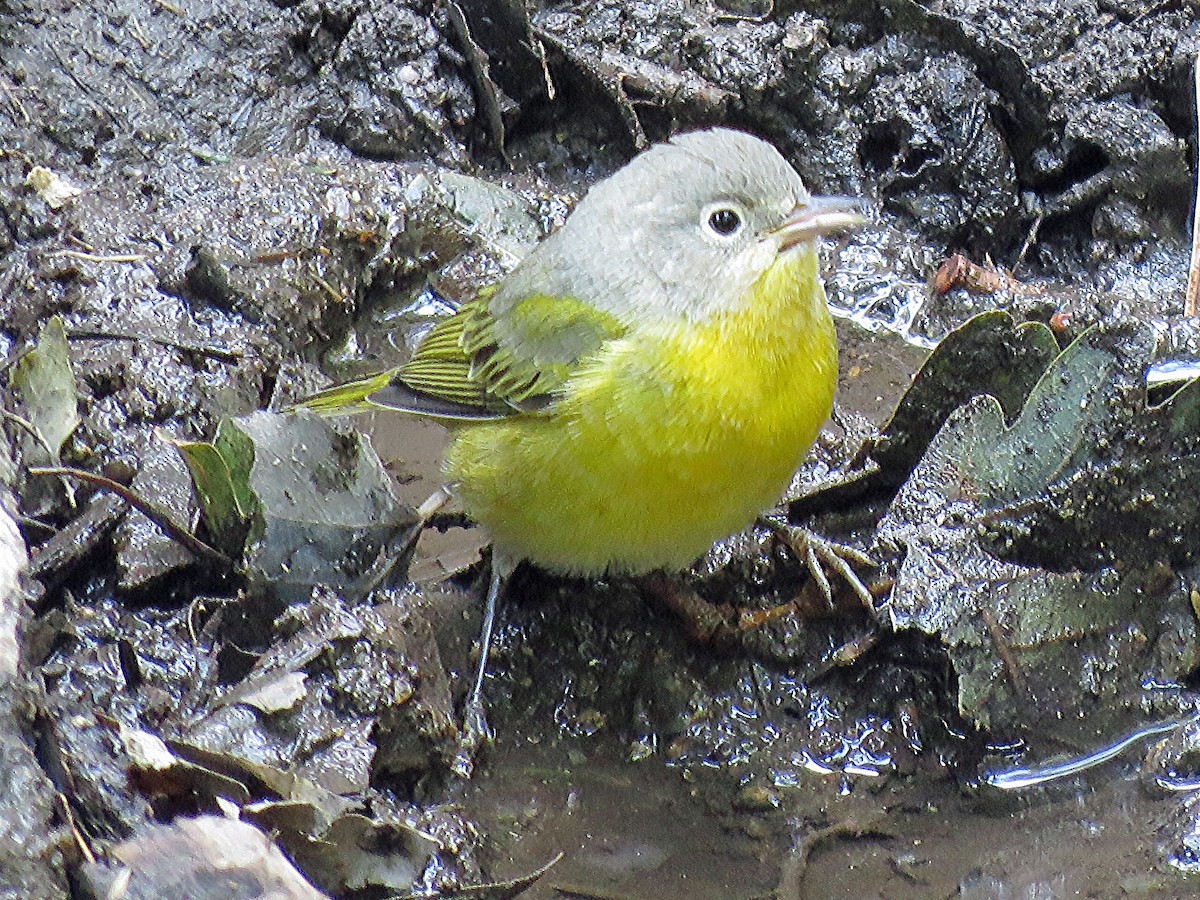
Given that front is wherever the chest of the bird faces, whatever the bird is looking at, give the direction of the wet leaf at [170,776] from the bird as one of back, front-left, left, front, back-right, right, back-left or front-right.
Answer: right

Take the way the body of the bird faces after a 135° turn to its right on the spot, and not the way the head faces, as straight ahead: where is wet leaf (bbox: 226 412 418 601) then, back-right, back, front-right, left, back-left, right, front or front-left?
front

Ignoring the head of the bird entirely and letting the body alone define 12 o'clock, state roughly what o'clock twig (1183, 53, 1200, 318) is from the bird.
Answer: The twig is roughly at 9 o'clock from the bird.

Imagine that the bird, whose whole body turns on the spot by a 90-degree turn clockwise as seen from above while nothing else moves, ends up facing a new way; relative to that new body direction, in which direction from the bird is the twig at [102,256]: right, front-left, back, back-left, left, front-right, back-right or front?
right

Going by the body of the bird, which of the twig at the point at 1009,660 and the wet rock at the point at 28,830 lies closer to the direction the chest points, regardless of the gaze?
the twig

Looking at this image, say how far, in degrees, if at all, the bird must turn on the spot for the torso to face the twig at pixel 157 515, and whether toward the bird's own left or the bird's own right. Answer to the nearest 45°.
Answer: approximately 135° to the bird's own right

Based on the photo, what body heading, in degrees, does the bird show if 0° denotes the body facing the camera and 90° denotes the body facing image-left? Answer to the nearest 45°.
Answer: approximately 315°

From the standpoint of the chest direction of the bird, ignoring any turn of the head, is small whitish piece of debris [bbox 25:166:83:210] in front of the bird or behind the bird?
behind

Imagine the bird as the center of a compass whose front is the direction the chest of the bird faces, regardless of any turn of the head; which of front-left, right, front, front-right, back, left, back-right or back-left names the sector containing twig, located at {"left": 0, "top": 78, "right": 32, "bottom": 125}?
back

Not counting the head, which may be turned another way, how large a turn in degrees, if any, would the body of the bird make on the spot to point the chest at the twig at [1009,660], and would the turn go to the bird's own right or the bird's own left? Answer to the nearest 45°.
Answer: approximately 45° to the bird's own left

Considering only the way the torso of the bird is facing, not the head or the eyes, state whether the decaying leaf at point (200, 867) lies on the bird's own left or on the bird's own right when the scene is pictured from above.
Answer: on the bird's own right

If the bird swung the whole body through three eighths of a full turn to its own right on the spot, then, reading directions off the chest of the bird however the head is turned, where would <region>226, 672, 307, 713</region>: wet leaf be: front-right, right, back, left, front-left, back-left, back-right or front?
front-left

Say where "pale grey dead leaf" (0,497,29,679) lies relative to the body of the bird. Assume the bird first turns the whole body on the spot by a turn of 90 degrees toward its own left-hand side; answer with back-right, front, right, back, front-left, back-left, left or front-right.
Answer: back

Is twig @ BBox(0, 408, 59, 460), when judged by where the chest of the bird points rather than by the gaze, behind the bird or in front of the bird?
behind

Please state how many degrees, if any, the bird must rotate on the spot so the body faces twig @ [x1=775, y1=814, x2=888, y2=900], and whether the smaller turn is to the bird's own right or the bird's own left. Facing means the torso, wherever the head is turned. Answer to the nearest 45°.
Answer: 0° — it already faces it

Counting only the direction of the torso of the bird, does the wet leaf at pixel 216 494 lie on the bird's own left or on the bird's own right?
on the bird's own right
